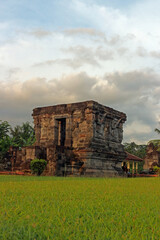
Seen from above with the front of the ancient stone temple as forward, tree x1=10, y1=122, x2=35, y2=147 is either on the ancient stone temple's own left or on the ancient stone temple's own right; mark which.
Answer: on the ancient stone temple's own right

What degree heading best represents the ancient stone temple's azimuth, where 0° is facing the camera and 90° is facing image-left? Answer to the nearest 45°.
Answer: approximately 45°

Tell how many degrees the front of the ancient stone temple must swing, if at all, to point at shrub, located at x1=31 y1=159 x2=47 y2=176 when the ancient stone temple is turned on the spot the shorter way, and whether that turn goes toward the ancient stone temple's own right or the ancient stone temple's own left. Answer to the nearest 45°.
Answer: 0° — it already faces it

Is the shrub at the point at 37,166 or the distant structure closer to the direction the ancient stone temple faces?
the shrub

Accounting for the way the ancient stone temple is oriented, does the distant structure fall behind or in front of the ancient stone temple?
behind
